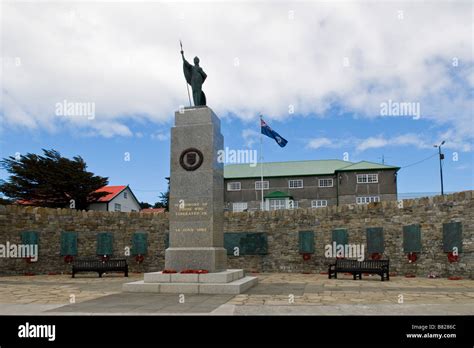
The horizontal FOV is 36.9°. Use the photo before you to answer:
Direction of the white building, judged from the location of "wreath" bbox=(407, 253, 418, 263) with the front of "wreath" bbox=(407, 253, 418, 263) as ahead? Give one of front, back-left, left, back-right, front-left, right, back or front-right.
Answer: back-right

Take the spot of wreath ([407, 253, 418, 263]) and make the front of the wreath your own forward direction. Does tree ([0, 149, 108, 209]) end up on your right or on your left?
on your right

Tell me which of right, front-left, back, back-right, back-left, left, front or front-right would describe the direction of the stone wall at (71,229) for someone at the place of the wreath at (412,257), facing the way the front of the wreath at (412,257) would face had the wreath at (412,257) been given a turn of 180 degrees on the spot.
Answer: left

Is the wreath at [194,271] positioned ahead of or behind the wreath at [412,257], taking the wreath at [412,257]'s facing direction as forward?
ahead

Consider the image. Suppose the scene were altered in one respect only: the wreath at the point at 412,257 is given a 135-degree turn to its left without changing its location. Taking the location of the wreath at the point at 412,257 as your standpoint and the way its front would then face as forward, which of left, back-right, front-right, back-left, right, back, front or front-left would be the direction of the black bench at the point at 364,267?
back

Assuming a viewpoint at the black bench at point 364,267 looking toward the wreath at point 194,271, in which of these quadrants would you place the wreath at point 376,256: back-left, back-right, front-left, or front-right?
back-right

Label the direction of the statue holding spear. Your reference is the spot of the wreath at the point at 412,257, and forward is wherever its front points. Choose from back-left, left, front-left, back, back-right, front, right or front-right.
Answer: front-right

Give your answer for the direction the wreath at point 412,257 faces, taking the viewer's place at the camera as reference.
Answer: facing the viewer

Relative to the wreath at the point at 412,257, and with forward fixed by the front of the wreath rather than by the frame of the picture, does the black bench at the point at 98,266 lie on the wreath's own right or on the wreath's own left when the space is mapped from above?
on the wreath's own right
